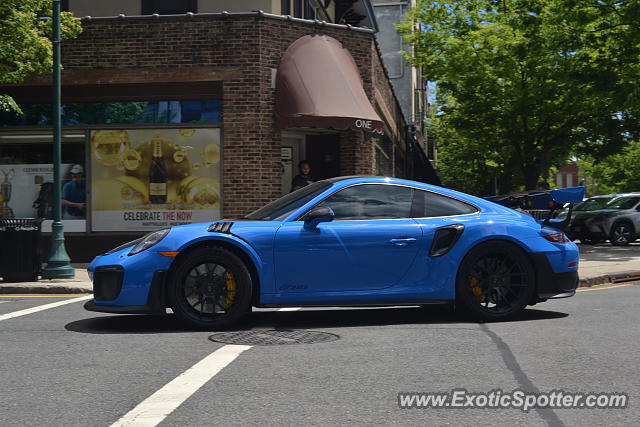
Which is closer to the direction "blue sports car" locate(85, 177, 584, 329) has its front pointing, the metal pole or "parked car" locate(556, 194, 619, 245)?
the metal pole

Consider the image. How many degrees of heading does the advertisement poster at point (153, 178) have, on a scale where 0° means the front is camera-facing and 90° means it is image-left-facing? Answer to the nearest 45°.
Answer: approximately 0°

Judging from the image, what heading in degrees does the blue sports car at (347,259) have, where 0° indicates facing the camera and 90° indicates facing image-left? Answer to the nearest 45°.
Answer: approximately 90°

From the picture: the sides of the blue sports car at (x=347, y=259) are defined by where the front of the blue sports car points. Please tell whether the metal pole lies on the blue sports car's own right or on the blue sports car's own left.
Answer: on the blue sports car's own right

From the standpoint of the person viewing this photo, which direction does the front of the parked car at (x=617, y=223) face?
facing the viewer and to the left of the viewer

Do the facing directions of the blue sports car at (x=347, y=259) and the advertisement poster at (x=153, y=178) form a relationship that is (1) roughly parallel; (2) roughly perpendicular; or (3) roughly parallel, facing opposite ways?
roughly perpendicular

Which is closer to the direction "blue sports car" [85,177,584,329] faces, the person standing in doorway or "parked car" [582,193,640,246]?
the person standing in doorway

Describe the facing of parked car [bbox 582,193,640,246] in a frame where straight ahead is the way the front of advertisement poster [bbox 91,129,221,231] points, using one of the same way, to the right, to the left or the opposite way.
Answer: to the right

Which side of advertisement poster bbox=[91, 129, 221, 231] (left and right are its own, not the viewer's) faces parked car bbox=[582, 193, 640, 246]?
left

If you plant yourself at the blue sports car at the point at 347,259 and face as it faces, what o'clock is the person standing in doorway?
The person standing in doorway is roughly at 3 o'clock from the blue sports car.

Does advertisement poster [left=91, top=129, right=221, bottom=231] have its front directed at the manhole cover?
yes

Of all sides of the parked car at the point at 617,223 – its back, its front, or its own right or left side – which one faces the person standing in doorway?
front
